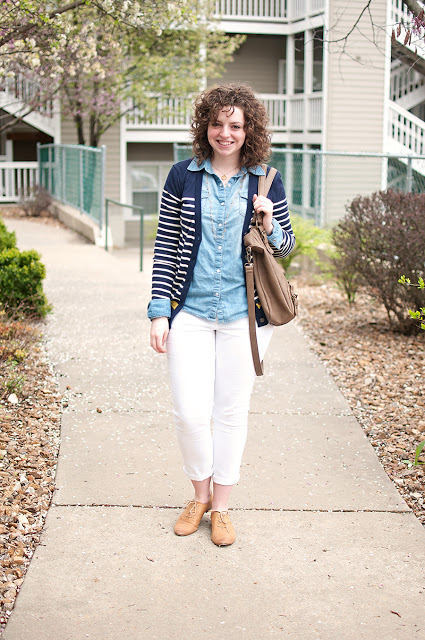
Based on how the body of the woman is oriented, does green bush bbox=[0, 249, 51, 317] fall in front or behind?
behind

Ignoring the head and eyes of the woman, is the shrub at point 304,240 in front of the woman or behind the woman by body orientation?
behind

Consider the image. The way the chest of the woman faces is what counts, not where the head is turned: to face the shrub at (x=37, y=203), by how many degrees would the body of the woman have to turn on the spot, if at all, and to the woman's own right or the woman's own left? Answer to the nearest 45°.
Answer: approximately 180°

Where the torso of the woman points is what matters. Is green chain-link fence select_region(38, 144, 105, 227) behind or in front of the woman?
behind

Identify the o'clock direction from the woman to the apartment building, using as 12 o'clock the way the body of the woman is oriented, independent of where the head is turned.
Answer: The apartment building is roughly at 6 o'clock from the woman.

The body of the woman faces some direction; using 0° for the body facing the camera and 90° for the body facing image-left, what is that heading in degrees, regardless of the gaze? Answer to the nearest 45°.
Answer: approximately 0°

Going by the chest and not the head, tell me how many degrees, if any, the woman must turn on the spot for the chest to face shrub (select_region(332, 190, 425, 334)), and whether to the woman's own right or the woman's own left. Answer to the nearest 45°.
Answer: approximately 180°
